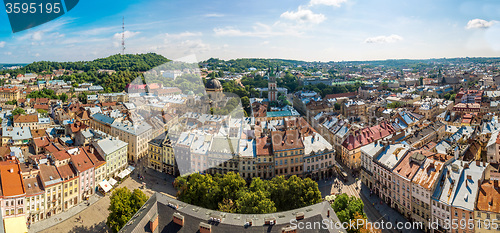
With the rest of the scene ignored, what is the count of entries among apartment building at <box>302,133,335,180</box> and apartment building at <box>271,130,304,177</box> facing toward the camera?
2

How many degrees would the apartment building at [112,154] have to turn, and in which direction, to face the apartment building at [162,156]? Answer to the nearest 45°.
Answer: approximately 45° to its left

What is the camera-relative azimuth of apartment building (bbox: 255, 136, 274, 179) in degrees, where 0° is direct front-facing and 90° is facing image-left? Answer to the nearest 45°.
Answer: approximately 0°

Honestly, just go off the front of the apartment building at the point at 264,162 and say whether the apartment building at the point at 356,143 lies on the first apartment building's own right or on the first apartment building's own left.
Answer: on the first apartment building's own left

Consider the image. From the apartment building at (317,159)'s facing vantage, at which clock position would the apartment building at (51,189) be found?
the apartment building at (51,189) is roughly at 2 o'clock from the apartment building at (317,159).

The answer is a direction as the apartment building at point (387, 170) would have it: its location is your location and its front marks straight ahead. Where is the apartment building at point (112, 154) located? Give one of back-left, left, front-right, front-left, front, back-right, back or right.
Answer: front-right
